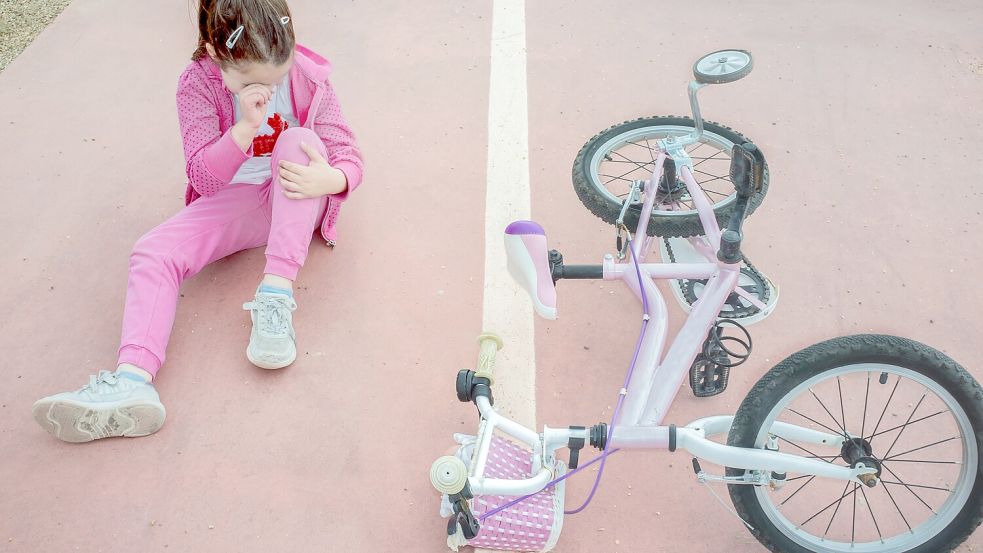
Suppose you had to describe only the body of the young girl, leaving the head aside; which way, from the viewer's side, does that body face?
toward the camera

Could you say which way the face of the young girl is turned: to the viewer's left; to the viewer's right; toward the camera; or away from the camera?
toward the camera

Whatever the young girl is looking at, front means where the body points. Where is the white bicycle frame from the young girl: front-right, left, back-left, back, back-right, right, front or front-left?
front-left
